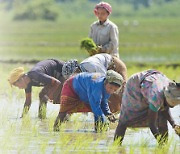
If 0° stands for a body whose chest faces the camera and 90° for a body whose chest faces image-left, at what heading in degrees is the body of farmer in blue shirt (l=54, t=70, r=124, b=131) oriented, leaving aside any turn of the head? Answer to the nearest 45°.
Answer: approximately 270°

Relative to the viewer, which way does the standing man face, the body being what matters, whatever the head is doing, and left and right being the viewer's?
facing the viewer and to the left of the viewer

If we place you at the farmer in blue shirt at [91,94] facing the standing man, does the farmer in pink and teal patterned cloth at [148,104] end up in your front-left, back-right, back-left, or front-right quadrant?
back-right

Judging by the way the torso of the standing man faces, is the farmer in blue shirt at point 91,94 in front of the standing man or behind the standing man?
in front

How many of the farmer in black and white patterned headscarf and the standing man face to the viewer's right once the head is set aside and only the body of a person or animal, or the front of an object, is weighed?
0

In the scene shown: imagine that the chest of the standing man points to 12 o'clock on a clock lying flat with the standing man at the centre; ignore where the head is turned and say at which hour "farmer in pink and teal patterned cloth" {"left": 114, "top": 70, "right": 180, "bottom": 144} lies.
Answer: The farmer in pink and teal patterned cloth is roughly at 10 o'clock from the standing man.

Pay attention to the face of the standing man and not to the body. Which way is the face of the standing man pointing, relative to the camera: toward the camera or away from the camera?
toward the camera

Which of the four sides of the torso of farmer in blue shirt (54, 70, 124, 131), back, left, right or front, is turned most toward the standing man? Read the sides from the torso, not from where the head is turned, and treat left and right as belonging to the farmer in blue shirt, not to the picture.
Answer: left

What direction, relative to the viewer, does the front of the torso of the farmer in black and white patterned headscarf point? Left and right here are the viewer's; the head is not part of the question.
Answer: facing to the left of the viewer
